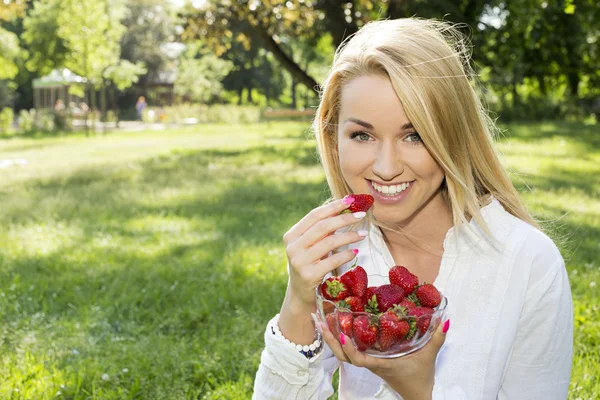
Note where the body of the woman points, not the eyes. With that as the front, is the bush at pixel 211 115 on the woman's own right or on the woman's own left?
on the woman's own right

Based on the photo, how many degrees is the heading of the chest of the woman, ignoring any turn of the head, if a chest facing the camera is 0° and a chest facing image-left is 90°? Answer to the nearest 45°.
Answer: approximately 45°
